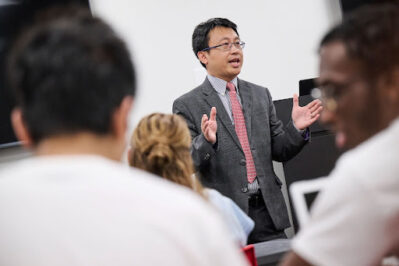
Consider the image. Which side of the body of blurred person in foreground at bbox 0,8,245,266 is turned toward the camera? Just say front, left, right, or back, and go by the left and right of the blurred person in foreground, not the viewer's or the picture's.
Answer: back

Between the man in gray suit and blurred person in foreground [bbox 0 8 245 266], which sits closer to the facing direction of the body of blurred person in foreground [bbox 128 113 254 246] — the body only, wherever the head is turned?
the man in gray suit

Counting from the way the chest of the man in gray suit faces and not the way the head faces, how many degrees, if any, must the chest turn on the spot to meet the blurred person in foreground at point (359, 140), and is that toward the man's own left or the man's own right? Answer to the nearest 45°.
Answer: approximately 45° to the man's own right

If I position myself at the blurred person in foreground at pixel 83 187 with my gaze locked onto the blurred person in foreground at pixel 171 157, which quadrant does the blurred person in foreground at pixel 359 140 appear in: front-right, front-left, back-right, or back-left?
front-right

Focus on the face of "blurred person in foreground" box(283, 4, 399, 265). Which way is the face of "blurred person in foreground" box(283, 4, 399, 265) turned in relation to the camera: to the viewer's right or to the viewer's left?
to the viewer's left

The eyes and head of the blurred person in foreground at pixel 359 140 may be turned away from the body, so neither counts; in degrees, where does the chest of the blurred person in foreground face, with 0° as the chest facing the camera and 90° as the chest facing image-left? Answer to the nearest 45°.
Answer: approximately 90°

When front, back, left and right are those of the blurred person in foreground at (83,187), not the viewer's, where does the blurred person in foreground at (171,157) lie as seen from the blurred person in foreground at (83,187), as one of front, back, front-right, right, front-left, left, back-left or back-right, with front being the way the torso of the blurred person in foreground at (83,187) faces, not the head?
front

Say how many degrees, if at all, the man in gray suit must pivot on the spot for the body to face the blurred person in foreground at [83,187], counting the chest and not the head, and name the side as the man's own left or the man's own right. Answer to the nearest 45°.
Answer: approximately 45° to the man's own right

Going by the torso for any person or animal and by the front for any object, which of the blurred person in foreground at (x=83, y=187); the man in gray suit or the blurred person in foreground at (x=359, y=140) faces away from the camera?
the blurred person in foreground at (x=83, y=187)

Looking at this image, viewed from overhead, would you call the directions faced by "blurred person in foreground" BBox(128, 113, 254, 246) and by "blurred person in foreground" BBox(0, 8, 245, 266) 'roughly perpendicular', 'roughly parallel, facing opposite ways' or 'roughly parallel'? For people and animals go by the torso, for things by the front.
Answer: roughly parallel

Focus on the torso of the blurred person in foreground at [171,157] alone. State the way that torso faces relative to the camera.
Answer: away from the camera

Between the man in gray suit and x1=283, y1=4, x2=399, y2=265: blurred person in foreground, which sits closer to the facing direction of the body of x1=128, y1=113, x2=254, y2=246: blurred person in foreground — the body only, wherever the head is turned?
the man in gray suit

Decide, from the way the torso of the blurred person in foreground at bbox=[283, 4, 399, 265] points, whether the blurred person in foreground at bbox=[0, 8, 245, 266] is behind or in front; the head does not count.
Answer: in front

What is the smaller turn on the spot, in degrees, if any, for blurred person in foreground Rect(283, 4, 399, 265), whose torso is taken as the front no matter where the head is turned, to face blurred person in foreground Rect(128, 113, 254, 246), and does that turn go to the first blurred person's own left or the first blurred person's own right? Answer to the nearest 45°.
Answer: approximately 45° to the first blurred person's own right

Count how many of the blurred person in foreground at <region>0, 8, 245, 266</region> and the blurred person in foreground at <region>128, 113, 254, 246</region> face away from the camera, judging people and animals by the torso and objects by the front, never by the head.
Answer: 2
